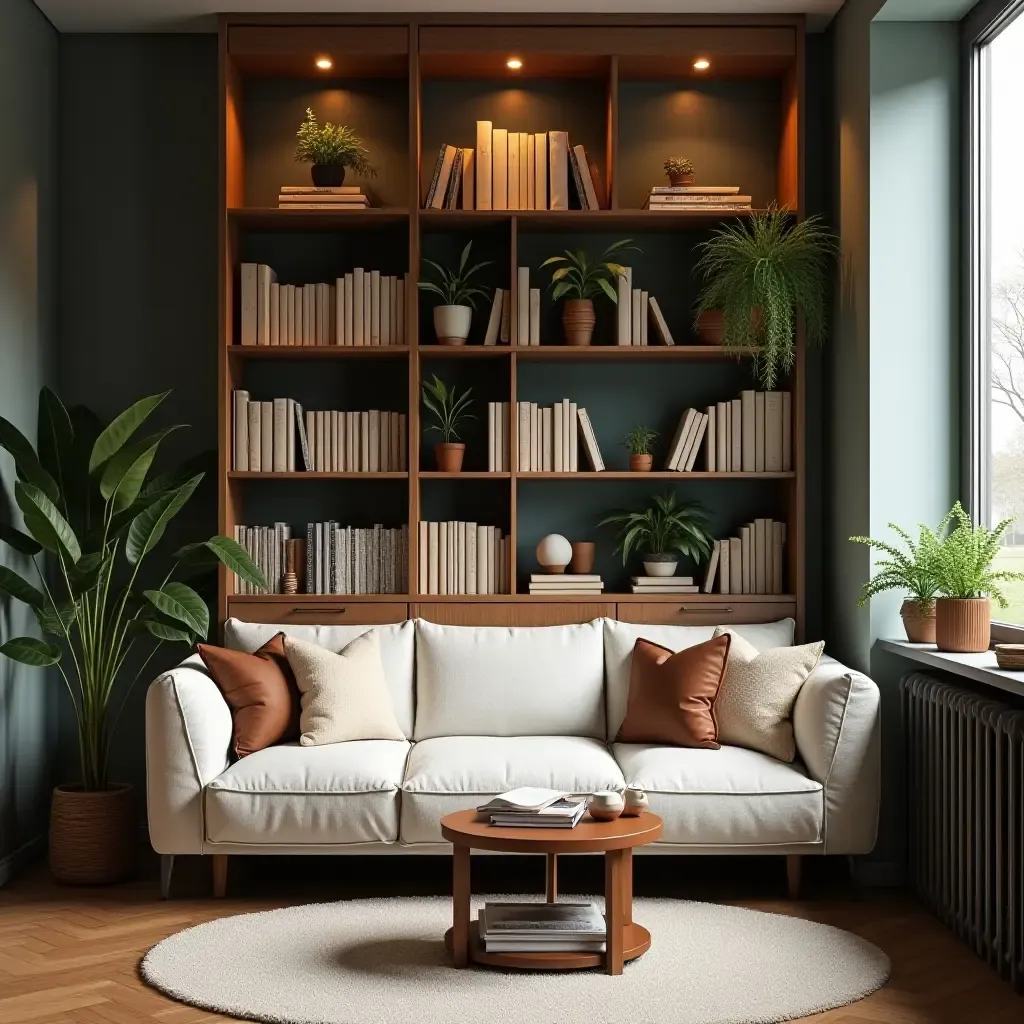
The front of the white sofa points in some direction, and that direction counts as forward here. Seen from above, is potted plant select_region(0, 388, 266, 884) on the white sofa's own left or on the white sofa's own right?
on the white sofa's own right

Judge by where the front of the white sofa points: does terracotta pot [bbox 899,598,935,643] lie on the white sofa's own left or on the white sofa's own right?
on the white sofa's own left

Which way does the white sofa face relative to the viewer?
toward the camera

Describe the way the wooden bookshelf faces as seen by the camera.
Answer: facing the viewer

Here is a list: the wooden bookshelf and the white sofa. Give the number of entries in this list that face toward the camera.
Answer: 2

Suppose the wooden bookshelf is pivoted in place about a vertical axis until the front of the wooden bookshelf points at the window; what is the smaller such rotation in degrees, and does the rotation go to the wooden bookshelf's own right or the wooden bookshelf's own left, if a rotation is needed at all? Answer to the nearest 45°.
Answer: approximately 45° to the wooden bookshelf's own left

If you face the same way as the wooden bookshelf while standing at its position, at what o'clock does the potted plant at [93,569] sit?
The potted plant is roughly at 2 o'clock from the wooden bookshelf.

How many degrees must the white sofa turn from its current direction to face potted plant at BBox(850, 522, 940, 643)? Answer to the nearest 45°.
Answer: approximately 90° to its left

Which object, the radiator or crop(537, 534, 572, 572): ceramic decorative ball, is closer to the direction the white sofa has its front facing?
the radiator
